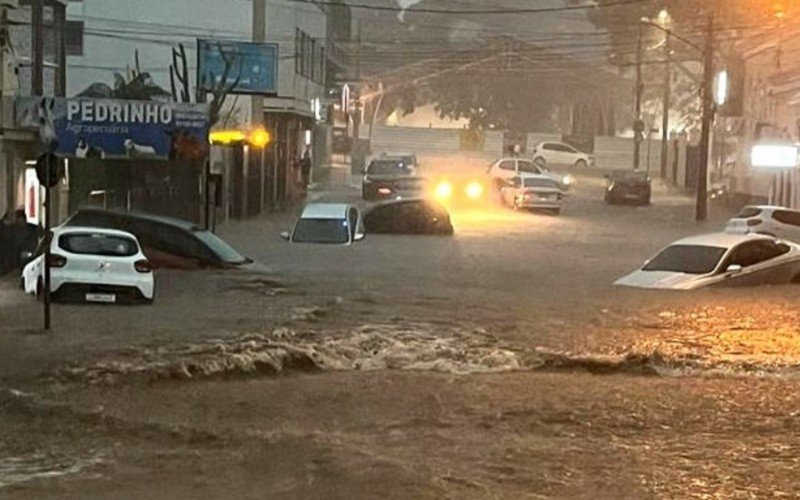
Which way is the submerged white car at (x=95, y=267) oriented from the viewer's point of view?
away from the camera

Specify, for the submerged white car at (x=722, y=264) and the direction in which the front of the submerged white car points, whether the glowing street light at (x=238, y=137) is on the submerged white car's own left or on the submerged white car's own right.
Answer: on the submerged white car's own right

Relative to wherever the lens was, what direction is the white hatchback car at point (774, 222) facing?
facing away from the viewer and to the right of the viewer

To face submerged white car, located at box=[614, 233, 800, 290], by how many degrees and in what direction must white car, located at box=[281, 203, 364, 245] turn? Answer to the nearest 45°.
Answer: approximately 45° to its left

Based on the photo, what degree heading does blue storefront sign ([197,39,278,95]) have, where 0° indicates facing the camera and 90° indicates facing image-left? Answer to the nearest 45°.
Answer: approximately 0°

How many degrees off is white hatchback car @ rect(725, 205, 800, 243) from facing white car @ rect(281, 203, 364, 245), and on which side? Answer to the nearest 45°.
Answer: approximately 180°

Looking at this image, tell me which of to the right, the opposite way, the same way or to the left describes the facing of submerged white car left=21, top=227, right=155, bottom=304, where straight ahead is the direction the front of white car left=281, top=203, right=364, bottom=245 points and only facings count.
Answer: the opposite way
